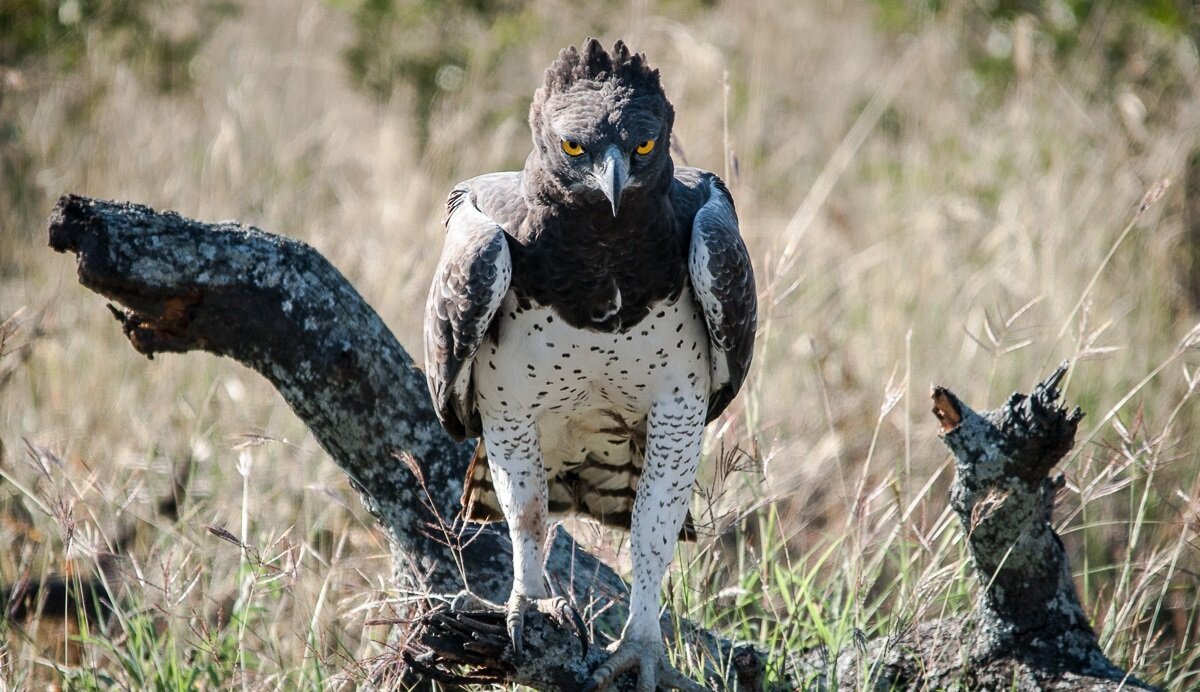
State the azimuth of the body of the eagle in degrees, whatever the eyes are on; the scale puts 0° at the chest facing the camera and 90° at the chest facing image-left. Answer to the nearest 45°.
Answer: approximately 0°

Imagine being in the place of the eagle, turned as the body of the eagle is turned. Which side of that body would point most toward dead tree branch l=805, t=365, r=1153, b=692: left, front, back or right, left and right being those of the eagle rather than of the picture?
left
